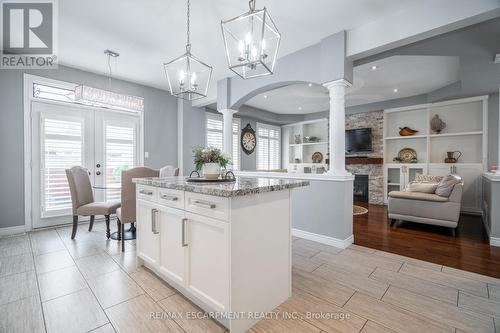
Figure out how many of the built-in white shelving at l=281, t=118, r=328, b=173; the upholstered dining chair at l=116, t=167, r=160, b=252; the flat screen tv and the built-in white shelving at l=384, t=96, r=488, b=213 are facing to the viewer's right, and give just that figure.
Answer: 0

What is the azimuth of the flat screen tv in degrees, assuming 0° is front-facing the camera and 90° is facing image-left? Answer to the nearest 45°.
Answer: approximately 45°

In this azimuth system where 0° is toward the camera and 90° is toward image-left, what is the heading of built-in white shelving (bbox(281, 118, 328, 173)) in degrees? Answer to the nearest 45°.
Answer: approximately 45°

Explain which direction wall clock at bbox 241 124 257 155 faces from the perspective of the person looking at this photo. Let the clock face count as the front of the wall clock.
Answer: facing the viewer and to the right of the viewer

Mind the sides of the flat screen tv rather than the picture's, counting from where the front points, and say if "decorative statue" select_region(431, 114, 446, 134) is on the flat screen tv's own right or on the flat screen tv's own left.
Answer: on the flat screen tv's own left

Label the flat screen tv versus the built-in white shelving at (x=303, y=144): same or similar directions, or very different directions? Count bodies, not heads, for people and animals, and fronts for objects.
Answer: same or similar directions

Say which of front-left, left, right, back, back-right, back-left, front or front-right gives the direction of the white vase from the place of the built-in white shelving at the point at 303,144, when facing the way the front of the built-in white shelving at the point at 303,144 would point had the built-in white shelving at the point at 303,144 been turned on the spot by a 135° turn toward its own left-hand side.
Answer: right

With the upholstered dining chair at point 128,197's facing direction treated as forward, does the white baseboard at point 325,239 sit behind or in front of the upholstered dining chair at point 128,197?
behind

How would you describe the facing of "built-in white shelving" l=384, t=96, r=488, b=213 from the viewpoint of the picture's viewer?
facing the viewer and to the left of the viewer

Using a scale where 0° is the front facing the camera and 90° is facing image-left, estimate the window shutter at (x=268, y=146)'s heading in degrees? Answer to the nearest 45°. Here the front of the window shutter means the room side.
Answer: approximately 315°

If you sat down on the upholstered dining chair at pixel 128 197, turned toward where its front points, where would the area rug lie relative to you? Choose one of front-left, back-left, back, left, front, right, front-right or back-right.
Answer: back-right

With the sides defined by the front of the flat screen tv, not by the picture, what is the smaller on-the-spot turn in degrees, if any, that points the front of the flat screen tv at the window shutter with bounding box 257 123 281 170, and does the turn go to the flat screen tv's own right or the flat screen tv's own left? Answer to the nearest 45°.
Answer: approximately 45° to the flat screen tv's own right

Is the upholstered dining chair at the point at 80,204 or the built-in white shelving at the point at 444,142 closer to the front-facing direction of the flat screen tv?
the upholstered dining chair

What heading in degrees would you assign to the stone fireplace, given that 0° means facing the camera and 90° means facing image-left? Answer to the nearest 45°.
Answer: approximately 45°

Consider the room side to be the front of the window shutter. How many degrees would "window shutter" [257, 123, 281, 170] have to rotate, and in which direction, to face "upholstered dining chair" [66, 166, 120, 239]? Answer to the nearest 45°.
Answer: approximately 90° to its right
